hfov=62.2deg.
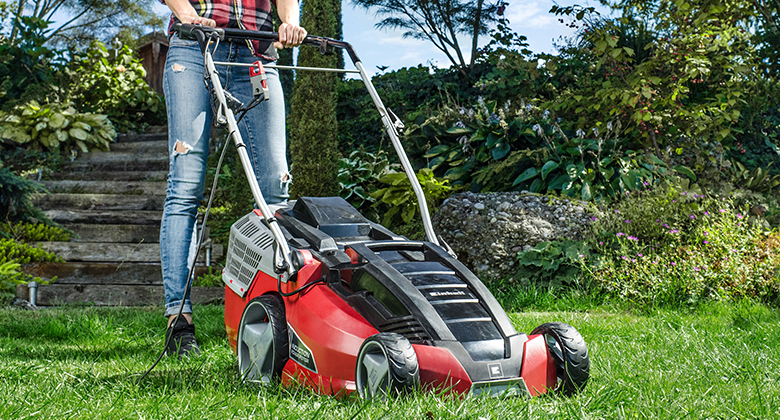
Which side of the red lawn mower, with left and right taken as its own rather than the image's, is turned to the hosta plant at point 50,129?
back

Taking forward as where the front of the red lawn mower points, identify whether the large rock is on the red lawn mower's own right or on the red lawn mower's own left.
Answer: on the red lawn mower's own left

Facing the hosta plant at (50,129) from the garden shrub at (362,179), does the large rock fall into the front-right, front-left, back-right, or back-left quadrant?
back-left

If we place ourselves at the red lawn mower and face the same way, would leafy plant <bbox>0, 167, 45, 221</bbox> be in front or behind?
behind

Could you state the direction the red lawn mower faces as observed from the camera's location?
facing the viewer and to the right of the viewer

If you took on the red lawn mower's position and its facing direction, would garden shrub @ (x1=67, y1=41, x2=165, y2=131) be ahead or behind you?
behind

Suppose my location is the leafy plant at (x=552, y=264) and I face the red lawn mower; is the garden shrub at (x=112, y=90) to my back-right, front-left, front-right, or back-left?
back-right

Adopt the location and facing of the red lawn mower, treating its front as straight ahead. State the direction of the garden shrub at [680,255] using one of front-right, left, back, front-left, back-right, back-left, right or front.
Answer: left

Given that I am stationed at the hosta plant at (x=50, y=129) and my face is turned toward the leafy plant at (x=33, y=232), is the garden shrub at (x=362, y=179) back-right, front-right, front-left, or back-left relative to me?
front-left

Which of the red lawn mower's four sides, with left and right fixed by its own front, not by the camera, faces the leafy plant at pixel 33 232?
back

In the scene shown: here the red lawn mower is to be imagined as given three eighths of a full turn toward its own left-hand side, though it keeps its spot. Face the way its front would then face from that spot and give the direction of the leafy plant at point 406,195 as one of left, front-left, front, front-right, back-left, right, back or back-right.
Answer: front

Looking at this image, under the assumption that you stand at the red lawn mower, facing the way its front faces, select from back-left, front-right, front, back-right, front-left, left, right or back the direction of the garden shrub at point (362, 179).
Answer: back-left

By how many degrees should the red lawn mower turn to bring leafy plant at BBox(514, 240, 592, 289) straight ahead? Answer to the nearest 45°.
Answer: approximately 90° to its left
